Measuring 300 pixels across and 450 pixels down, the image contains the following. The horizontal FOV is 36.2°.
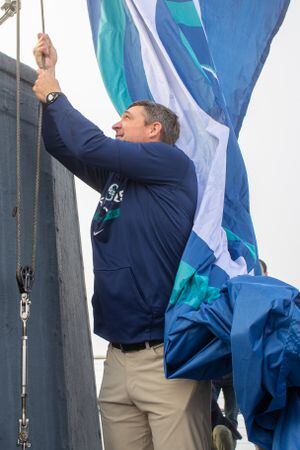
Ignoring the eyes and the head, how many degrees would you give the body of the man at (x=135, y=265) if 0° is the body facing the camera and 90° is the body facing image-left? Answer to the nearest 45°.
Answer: approximately 45°

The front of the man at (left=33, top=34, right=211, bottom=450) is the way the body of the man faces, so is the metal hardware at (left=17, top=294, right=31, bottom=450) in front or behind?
in front

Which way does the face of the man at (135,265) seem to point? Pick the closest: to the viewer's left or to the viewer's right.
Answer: to the viewer's left
